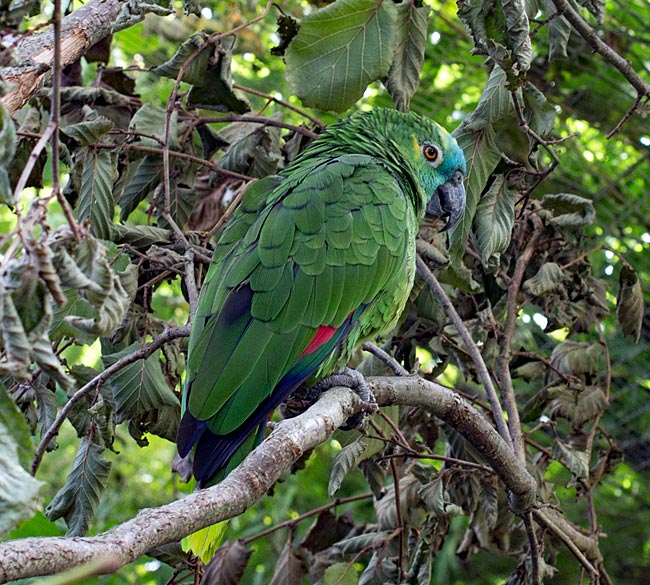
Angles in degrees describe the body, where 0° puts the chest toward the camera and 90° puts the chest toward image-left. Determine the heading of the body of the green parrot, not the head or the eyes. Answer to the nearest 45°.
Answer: approximately 225°
